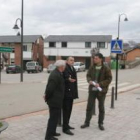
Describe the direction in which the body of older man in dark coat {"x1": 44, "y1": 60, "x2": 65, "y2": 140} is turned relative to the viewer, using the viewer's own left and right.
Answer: facing to the right of the viewer

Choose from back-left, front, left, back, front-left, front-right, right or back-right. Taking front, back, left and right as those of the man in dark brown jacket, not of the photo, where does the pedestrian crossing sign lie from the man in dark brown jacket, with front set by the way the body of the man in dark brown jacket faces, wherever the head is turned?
back-right

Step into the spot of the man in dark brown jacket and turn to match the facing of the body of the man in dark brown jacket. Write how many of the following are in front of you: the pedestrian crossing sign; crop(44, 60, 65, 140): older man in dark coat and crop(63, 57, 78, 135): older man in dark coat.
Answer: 2

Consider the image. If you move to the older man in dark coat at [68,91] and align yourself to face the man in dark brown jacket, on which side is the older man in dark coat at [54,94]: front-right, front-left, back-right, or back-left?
back-right

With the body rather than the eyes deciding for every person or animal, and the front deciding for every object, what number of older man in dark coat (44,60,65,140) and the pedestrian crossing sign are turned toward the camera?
1

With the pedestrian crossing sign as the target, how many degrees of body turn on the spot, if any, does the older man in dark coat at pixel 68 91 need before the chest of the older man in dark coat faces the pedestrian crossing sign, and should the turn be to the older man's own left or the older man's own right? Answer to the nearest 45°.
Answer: approximately 135° to the older man's own left

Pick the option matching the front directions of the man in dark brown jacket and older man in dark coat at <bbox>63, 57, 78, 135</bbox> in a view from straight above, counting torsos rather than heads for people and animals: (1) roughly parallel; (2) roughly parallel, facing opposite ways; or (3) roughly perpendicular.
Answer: roughly perpendicular

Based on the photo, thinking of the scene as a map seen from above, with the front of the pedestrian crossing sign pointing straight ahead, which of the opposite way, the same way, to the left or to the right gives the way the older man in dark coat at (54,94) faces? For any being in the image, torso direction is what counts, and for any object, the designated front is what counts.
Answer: to the left

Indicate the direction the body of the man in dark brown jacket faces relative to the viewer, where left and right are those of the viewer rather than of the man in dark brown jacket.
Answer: facing the viewer and to the left of the viewer

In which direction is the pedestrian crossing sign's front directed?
toward the camera

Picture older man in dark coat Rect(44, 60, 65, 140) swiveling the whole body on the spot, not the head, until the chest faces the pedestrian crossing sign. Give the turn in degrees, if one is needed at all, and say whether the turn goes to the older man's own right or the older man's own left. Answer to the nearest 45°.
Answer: approximately 45° to the older man's own left

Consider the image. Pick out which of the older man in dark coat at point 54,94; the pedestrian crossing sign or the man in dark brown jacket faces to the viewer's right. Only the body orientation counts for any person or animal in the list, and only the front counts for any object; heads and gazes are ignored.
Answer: the older man in dark coat

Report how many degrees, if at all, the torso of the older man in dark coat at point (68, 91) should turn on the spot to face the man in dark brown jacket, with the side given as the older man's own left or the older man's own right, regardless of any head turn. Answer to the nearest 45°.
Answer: approximately 90° to the older man's own left

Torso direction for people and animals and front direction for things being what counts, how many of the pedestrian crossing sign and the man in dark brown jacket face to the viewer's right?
0
